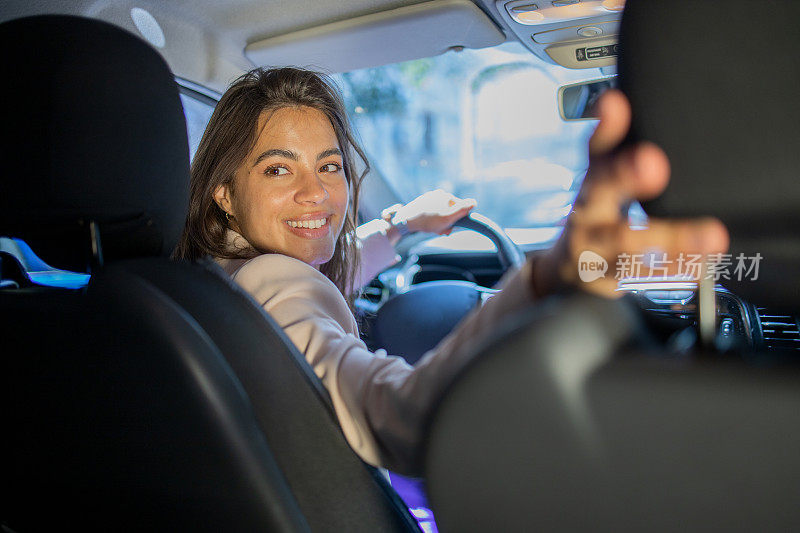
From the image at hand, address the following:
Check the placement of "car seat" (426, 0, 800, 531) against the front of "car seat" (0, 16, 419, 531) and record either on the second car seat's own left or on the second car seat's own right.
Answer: on the second car seat's own right

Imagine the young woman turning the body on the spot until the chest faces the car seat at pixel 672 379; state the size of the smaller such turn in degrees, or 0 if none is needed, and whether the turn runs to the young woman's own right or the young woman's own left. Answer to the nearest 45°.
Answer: approximately 45° to the young woman's own right

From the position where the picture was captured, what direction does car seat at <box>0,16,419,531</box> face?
facing away from the viewer and to the right of the viewer
